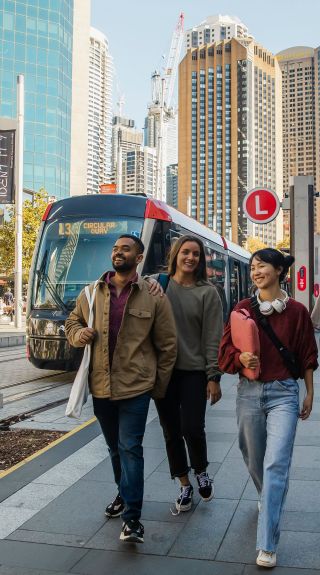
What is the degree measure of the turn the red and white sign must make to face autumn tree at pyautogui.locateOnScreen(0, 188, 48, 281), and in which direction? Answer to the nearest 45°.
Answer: approximately 135° to its right

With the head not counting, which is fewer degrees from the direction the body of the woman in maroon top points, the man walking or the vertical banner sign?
the man walking

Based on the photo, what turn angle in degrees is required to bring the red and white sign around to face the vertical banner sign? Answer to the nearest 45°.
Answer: approximately 135° to its right

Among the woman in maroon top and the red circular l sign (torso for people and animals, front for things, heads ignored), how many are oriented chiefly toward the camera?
2
